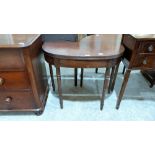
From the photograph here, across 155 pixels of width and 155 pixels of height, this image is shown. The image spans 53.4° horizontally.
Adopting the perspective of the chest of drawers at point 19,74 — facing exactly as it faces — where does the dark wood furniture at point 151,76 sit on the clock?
The dark wood furniture is roughly at 9 o'clock from the chest of drawers.

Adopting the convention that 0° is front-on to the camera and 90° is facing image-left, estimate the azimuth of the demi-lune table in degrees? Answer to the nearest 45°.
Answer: approximately 0°

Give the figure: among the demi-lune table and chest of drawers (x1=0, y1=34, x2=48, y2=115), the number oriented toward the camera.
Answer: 2

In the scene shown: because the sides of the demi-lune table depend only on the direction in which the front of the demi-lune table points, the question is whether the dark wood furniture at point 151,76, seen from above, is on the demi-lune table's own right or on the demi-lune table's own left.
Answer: on the demi-lune table's own left

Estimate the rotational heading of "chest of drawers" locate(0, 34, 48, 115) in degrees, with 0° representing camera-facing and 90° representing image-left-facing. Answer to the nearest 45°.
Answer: approximately 0°
